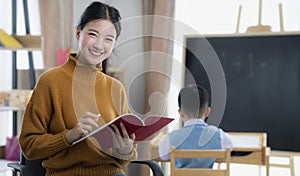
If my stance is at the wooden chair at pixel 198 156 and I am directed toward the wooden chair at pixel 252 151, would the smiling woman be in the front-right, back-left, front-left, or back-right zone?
back-right

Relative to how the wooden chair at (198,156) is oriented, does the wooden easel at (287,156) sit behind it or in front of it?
in front

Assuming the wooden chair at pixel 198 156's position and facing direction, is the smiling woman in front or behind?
behind

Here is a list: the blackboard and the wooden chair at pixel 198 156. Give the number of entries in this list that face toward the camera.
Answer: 1

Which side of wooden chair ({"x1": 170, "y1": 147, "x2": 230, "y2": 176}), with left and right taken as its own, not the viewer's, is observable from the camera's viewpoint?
back

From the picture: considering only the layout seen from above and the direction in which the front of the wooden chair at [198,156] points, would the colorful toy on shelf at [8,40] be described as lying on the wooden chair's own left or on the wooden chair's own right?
on the wooden chair's own left

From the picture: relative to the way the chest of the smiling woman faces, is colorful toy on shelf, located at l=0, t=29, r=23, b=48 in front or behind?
behind

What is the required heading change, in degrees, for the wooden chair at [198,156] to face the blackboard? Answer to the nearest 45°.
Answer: approximately 45° to its right

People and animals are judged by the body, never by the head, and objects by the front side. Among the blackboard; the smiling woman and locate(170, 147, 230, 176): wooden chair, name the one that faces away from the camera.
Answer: the wooden chair

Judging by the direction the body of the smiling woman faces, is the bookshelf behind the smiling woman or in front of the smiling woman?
behind

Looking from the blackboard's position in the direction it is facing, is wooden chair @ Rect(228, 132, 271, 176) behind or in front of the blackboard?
in front

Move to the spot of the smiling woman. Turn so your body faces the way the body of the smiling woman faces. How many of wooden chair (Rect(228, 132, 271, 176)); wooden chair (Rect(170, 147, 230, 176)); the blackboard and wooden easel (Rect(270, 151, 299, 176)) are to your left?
4
